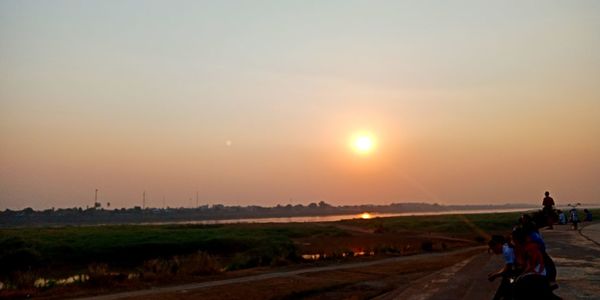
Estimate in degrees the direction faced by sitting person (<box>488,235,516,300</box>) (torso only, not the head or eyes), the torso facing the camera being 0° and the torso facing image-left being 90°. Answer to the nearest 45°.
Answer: approximately 90°
